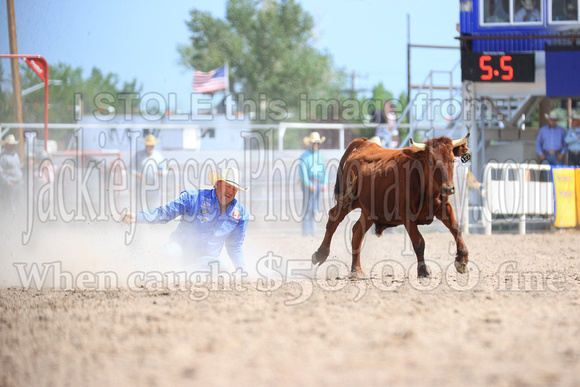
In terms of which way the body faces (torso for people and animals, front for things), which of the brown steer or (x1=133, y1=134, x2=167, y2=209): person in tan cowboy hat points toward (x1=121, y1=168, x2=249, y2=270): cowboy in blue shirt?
the person in tan cowboy hat

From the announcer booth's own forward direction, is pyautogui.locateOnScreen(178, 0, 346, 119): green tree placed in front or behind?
behind

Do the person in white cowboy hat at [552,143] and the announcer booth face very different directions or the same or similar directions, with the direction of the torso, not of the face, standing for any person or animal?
same or similar directions

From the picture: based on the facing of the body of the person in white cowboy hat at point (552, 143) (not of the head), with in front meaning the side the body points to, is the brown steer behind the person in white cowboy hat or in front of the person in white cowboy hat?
in front

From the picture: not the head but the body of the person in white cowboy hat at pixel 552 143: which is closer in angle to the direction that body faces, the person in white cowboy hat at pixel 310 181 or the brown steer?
the brown steer

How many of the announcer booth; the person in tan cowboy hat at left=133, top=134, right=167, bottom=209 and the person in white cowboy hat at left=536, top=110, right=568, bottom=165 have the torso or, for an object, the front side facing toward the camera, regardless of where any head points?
3

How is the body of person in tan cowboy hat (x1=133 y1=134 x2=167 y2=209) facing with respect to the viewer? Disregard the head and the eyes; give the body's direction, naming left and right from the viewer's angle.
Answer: facing the viewer

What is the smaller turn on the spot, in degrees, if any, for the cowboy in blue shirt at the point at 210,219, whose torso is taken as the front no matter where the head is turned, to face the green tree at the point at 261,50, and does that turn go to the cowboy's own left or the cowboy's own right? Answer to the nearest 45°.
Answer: approximately 135° to the cowboy's own left

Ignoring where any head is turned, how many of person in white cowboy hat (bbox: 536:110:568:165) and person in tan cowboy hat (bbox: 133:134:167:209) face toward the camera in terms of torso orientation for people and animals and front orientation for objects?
2

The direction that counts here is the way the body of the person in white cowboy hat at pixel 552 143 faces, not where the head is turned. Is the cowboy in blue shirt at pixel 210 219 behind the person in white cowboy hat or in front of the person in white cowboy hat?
in front

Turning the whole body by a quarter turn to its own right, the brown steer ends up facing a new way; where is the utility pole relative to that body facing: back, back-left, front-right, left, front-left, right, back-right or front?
right
